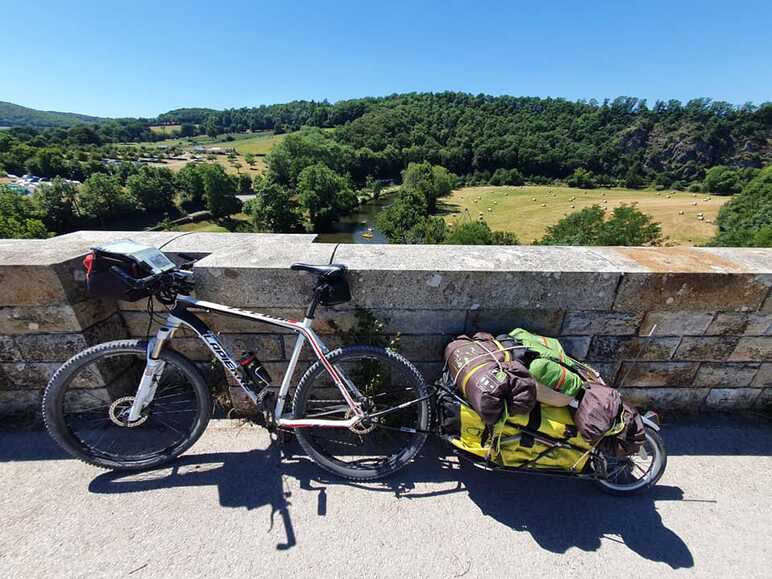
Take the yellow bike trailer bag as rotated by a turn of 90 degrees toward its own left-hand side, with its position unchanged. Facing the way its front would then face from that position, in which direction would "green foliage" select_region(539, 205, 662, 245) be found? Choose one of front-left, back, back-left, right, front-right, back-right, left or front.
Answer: back

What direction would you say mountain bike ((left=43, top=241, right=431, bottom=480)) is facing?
to the viewer's left

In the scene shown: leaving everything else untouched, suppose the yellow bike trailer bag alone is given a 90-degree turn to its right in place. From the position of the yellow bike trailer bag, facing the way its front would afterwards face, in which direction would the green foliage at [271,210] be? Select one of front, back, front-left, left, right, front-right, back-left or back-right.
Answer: front-left

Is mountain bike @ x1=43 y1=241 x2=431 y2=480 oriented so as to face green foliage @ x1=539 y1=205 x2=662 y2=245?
no

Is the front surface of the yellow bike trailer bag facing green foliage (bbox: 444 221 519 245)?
no

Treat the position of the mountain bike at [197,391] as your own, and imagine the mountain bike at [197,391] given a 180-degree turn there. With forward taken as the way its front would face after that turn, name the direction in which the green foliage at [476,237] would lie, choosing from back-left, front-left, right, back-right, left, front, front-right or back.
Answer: front-left

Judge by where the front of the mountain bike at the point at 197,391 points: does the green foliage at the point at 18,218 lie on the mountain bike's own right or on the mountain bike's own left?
on the mountain bike's own right

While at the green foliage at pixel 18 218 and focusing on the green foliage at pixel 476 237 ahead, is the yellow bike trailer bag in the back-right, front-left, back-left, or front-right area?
front-right

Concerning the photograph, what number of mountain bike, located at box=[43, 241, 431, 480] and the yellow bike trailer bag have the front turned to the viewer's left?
2

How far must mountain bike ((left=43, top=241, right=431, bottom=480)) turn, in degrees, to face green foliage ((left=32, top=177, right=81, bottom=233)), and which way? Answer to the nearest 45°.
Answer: approximately 90° to its right

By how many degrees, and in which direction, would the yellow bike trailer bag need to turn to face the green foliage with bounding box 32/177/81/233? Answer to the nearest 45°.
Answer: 0° — it already faces it

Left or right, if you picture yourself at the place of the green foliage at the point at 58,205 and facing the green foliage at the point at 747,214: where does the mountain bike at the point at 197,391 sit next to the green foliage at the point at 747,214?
right

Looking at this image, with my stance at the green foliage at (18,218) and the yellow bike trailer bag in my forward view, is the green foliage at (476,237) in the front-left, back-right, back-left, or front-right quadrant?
front-left

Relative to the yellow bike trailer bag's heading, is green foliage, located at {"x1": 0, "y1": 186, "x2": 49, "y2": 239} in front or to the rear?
in front

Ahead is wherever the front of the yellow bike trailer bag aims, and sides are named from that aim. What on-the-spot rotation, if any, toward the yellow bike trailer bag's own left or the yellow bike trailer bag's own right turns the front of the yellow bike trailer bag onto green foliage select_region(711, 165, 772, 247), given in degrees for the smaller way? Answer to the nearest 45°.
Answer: approximately 90° to the yellow bike trailer bag's own right

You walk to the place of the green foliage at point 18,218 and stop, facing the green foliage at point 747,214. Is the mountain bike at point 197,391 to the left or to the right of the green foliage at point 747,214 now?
right

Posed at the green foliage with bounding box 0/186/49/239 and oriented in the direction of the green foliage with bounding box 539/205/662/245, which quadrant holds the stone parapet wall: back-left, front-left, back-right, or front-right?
front-right
